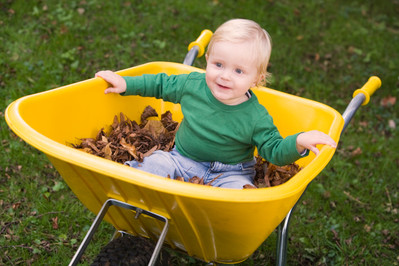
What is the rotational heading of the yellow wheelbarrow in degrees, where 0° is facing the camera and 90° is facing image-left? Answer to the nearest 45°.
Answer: approximately 45°

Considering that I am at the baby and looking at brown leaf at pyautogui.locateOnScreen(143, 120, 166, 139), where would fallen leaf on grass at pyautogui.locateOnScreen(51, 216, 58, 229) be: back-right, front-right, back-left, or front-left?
front-left

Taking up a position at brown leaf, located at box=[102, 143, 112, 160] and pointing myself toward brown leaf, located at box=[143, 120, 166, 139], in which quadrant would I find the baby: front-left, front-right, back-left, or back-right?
front-right
